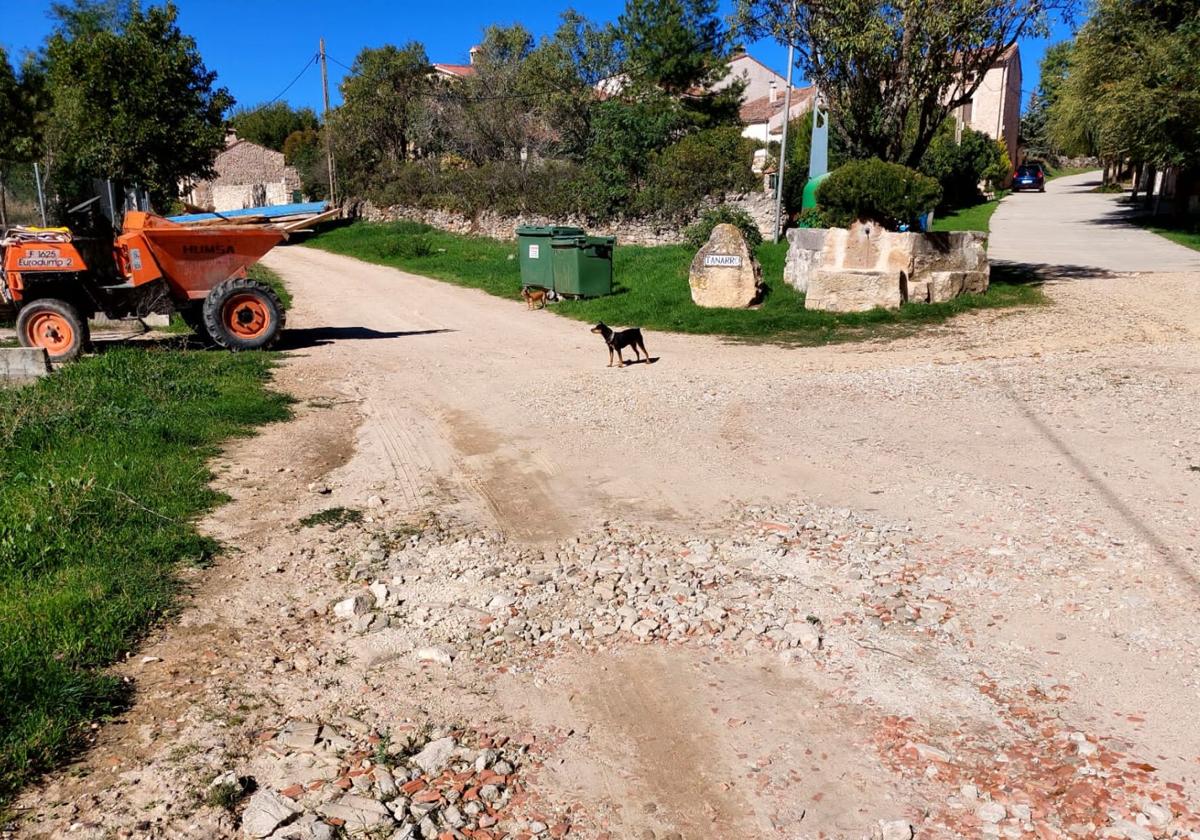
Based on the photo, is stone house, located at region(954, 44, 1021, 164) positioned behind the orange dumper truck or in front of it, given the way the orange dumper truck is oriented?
in front

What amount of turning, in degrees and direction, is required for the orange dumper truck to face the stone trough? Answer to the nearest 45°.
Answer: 0° — it already faces it

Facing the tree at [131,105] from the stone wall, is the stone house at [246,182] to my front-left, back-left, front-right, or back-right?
front-right

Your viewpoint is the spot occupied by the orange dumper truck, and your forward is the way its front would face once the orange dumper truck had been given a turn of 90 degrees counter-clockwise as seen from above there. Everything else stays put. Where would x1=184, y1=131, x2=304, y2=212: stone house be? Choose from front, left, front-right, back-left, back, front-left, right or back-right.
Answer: front

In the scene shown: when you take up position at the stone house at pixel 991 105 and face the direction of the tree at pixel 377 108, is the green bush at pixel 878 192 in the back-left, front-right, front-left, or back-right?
front-left

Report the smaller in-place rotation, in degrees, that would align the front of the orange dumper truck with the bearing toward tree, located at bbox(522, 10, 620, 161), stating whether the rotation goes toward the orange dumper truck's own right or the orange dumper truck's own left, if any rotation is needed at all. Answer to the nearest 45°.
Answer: approximately 45° to the orange dumper truck's own left

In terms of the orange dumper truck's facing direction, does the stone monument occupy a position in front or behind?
in front

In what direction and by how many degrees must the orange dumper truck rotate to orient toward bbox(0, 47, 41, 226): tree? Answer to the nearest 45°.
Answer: approximately 90° to its left

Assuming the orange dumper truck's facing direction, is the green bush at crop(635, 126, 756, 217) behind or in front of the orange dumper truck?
in front

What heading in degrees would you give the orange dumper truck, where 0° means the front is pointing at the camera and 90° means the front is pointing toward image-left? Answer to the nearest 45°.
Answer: approximately 270°
